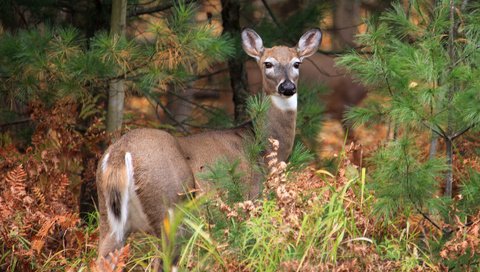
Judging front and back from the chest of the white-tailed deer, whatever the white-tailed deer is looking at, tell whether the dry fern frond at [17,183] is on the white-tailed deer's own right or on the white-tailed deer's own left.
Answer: on the white-tailed deer's own left

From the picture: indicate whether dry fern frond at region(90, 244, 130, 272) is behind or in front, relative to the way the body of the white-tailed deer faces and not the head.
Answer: behind

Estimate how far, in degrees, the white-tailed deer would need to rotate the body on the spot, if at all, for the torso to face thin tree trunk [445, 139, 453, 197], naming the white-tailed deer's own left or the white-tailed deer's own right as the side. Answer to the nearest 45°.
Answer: approximately 45° to the white-tailed deer's own right

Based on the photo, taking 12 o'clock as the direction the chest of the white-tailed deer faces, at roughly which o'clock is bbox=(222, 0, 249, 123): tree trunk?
The tree trunk is roughly at 11 o'clock from the white-tailed deer.

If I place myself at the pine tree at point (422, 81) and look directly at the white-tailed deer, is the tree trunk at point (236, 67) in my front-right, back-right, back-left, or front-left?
front-right

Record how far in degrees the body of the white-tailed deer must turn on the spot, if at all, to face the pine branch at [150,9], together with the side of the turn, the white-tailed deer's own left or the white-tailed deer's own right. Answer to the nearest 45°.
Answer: approximately 45° to the white-tailed deer's own left

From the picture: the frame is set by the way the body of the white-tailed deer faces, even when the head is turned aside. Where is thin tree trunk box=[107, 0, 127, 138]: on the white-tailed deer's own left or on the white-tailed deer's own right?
on the white-tailed deer's own left

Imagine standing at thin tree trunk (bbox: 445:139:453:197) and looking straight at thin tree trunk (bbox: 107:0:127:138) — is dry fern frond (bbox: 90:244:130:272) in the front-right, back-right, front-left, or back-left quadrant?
front-left

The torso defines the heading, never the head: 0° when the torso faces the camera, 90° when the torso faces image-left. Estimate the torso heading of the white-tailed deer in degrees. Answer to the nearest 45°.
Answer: approximately 225°
